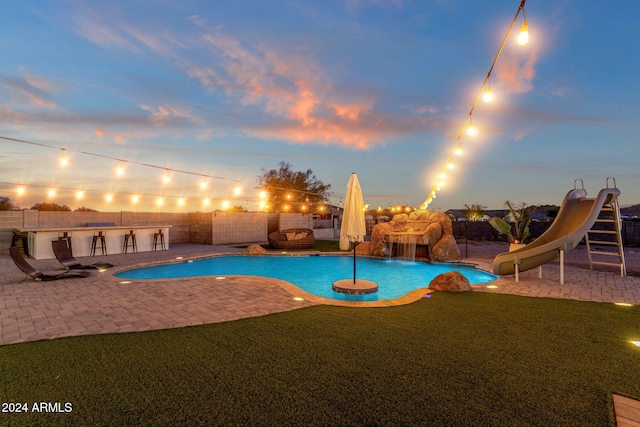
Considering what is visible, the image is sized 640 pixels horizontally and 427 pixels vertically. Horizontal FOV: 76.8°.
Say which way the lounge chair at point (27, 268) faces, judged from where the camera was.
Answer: facing to the right of the viewer

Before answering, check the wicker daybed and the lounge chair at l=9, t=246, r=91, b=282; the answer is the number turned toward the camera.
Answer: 1

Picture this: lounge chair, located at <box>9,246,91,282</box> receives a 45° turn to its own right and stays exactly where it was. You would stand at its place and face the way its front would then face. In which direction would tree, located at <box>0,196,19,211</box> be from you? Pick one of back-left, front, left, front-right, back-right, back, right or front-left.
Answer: back-left

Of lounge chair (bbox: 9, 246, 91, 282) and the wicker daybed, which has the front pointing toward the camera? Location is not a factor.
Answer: the wicker daybed

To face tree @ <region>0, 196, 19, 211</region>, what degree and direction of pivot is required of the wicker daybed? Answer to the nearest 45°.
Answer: approximately 135° to its right

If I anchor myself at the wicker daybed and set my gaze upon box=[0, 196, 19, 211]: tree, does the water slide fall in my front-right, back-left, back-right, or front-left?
back-left

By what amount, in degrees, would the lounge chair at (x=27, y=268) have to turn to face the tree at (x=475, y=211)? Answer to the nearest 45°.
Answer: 0° — it already faces it

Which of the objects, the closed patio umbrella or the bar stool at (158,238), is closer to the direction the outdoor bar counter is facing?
the closed patio umbrella

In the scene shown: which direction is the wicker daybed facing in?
toward the camera

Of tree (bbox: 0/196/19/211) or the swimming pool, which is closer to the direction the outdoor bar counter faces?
the swimming pool

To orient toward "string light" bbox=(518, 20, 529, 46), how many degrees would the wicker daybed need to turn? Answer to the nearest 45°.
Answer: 0° — it already faces it
